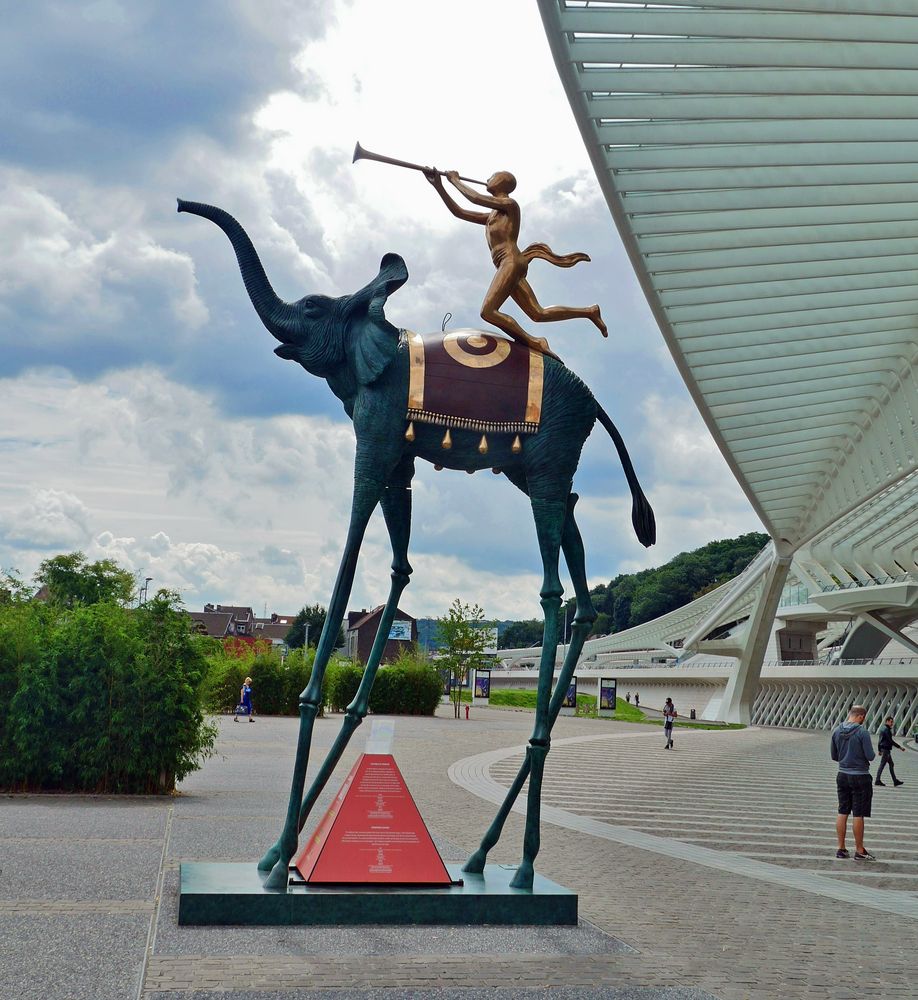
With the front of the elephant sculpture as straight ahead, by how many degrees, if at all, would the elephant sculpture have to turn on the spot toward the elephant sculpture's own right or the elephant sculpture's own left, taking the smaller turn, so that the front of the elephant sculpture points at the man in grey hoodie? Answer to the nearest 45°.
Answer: approximately 135° to the elephant sculpture's own right

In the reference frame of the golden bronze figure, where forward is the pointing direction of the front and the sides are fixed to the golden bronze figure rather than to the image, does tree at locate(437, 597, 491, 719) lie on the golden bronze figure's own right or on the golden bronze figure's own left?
on the golden bronze figure's own right

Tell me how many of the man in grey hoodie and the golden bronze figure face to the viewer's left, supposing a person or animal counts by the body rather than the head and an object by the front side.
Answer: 1

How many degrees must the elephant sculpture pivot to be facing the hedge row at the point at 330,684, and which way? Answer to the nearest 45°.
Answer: approximately 90° to its right

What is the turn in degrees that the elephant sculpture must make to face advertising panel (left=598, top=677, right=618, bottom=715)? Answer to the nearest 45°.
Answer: approximately 90° to its right

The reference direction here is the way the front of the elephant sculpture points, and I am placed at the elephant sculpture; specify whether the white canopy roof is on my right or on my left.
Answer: on my right

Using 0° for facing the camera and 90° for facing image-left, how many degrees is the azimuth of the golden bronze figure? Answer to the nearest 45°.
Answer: approximately 90°

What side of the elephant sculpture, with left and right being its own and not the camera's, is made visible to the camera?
left

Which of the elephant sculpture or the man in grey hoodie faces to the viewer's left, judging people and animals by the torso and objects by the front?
the elephant sculpture

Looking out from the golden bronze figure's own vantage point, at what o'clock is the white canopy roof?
The white canopy roof is roughly at 4 o'clock from the golden bronze figure.

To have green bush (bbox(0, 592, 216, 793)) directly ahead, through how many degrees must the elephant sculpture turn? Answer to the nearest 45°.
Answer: approximately 45° to its right
